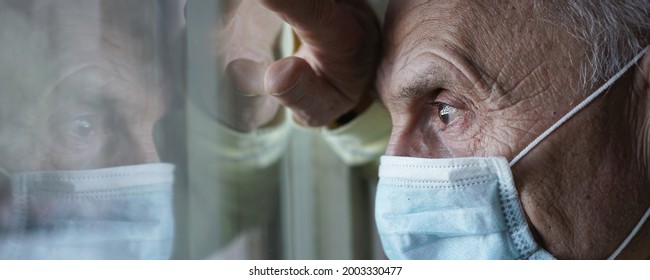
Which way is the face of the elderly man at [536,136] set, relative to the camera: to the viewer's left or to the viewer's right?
to the viewer's left
